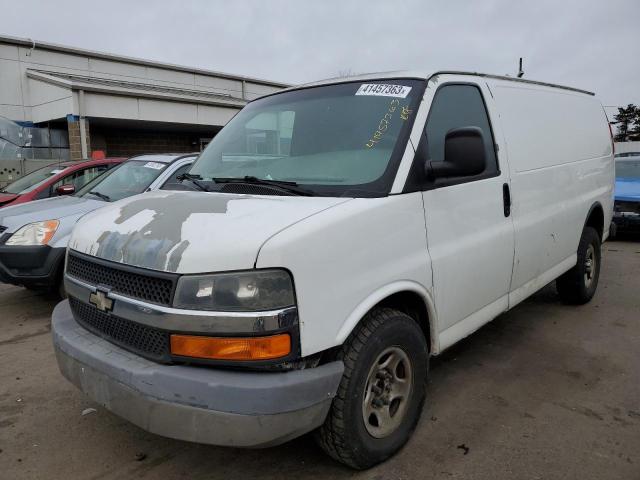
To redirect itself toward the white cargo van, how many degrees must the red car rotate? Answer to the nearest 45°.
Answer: approximately 45° to its left

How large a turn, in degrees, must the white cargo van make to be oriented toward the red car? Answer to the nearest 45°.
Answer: approximately 90° to its right

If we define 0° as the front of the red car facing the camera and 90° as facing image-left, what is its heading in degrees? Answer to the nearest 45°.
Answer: approximately 45°

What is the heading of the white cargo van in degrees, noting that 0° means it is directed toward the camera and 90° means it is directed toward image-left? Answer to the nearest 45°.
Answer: approximately 45°
